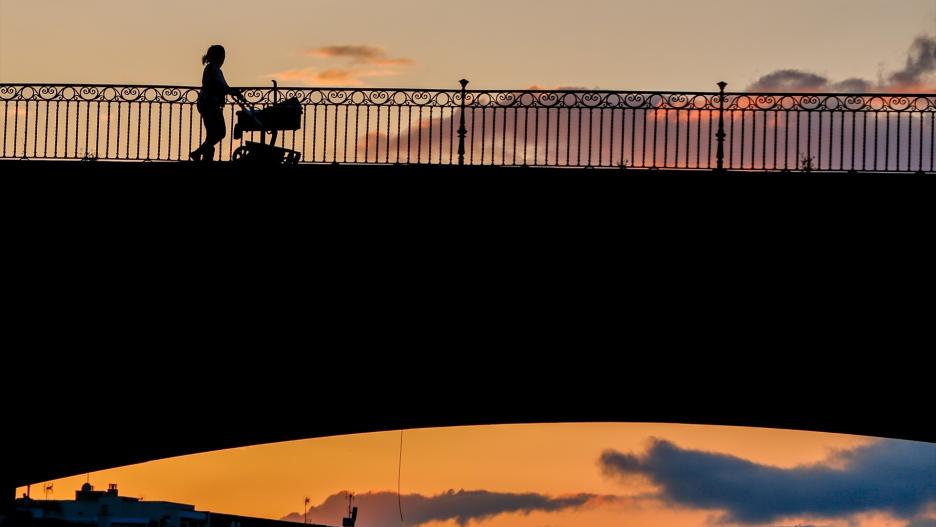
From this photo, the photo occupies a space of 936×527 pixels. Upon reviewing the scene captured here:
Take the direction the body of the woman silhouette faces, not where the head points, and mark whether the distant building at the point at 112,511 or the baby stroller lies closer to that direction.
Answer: the baby stroller

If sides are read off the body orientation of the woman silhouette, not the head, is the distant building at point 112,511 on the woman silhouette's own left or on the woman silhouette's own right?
on the woman silhouette's own left

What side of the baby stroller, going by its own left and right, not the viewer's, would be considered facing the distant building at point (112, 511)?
left

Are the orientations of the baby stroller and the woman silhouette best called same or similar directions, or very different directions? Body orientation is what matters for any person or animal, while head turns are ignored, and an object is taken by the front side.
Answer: same or similar directions

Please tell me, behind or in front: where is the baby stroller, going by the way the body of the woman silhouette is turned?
in front

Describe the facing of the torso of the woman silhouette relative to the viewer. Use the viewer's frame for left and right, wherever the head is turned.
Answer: facing to the right of the viewer

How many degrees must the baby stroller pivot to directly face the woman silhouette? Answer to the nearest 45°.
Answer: approximately 180°

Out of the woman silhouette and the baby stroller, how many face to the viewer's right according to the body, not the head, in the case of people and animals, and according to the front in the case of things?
2

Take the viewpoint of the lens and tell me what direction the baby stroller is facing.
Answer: facing to the right of the viewer
